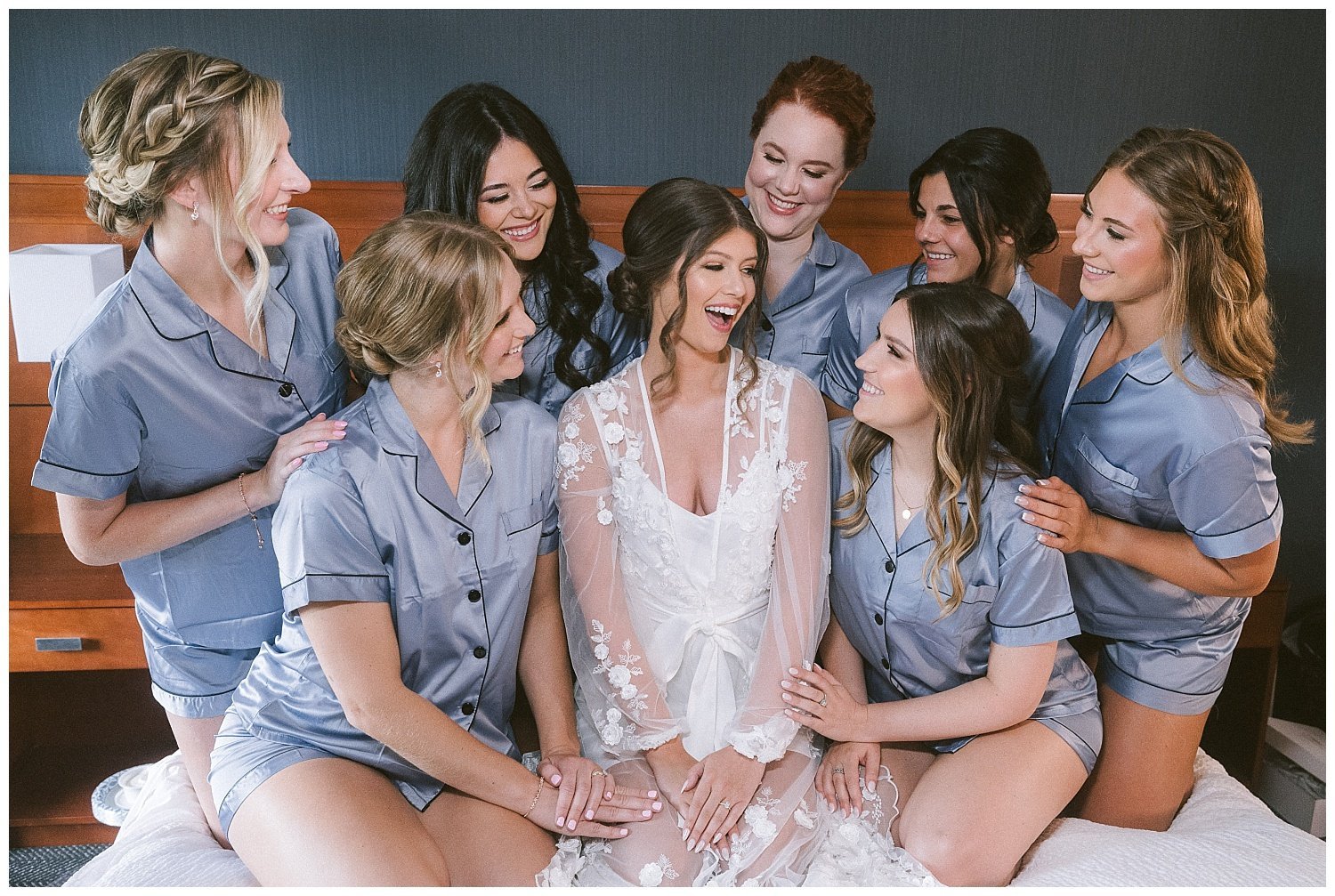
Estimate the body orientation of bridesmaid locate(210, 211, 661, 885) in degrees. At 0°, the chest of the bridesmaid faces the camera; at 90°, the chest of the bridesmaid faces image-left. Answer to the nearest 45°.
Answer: approximately 315°

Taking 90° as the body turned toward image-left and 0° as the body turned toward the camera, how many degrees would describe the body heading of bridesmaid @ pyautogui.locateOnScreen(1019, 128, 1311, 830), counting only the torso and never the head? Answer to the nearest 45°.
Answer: approximately 45°

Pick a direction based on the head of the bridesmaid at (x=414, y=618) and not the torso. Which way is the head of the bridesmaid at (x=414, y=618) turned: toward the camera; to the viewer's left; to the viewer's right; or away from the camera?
to the viewer's right

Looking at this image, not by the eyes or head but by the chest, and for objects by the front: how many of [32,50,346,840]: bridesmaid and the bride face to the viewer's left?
0

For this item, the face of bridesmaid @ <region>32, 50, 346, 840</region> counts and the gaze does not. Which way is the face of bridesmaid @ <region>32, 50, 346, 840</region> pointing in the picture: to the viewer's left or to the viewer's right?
to the viewer's right

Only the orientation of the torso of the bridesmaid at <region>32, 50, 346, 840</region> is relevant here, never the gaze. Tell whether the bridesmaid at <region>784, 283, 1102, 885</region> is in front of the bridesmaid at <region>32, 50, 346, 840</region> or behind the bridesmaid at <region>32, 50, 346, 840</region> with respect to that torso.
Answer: in front

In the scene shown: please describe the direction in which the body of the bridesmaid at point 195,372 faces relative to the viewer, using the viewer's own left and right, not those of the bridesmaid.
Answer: facing the viewer and to the right of the viewer
